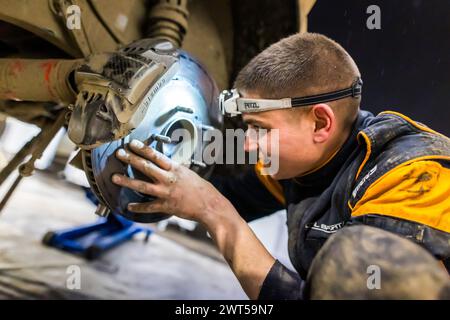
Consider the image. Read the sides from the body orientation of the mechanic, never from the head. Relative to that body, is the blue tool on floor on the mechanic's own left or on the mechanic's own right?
on the mechanic's own right

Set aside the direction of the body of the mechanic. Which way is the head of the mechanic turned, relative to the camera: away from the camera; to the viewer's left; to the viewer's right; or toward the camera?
to the viewer's left

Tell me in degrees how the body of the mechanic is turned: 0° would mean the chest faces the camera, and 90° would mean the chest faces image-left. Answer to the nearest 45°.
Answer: approximately 90°
